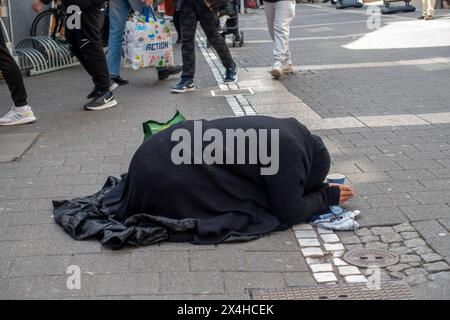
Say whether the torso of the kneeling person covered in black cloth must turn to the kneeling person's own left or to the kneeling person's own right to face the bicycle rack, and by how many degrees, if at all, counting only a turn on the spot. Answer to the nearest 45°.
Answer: approximately 90° to the kneeling person's own left

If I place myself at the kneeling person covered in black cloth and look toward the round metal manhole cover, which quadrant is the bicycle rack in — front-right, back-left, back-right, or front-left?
back-left

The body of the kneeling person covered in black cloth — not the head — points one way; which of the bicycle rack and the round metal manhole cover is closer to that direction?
the round metal manhole cover

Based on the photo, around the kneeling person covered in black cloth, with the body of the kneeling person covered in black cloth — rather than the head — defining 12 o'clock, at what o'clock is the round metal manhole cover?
The round metal manhole cover is roughly at 1 o'clock from the kneeling person covered in black cloth.

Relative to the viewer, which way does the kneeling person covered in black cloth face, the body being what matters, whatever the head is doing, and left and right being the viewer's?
facing to the right of the viewer
